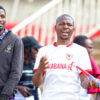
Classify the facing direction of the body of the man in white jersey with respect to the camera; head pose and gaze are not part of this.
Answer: toward the camera

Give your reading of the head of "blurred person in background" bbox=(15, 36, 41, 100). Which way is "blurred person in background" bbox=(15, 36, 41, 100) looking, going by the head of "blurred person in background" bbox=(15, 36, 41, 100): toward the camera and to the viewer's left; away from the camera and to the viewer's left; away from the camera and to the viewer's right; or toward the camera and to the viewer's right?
toward the camera and to the viewer's right

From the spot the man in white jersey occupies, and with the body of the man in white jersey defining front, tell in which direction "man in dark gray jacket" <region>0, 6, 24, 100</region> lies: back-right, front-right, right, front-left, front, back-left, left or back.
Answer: right

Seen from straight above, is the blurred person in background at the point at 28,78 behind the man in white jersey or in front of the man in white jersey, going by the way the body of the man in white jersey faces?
behind
